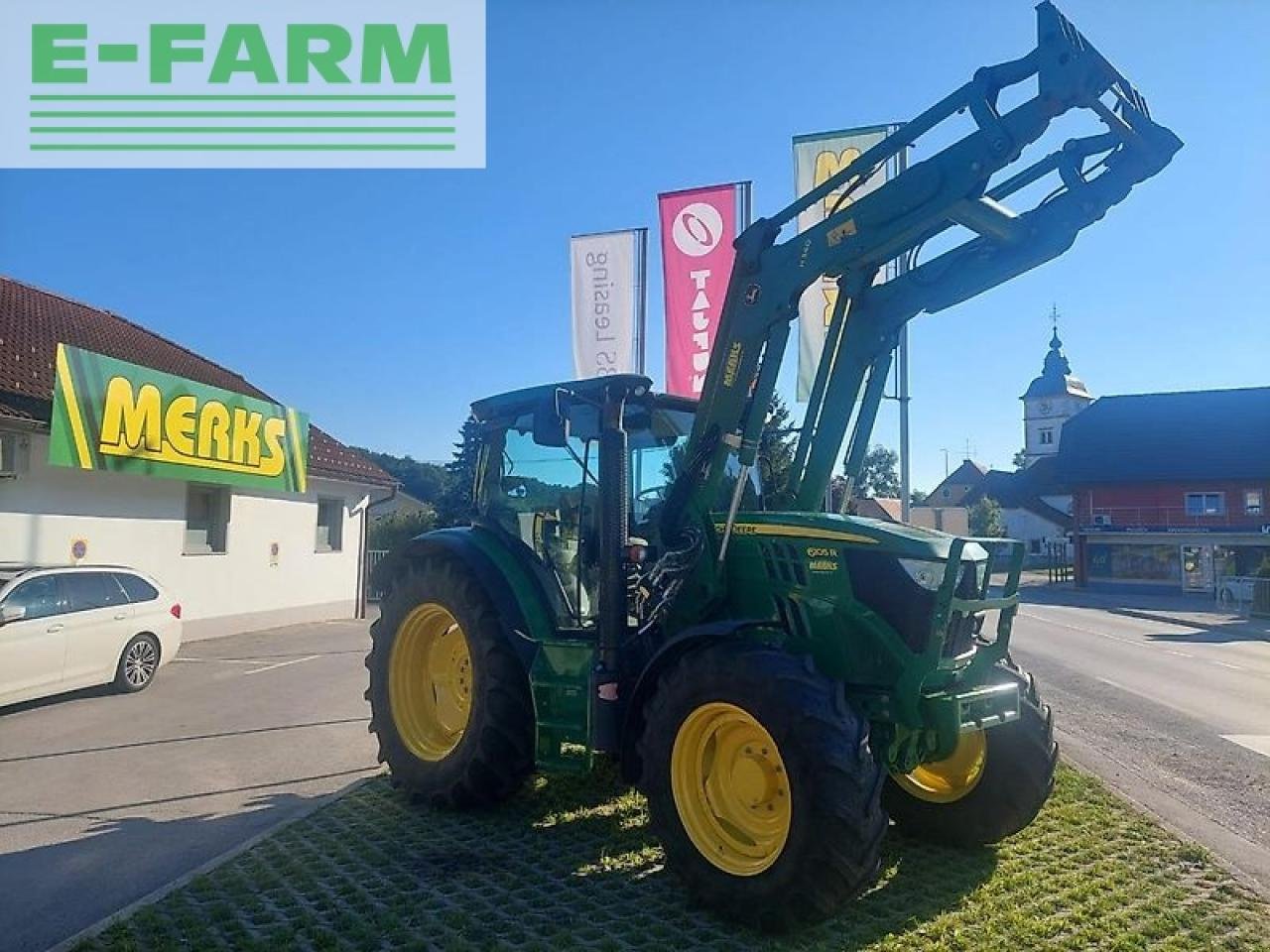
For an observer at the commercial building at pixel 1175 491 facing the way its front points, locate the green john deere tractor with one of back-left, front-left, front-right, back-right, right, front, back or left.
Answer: front

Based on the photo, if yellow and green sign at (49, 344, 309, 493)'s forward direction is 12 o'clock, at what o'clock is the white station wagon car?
The white station wagon car is roughly at 2 o'clock from the yellow and green sign.

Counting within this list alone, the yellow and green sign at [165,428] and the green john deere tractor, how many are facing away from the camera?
0

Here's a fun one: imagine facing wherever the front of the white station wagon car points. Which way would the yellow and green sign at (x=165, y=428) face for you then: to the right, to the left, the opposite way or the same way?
to the left

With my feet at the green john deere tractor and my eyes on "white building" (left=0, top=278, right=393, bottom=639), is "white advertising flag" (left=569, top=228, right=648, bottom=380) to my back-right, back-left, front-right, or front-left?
front-right

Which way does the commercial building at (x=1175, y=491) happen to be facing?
toward the camera

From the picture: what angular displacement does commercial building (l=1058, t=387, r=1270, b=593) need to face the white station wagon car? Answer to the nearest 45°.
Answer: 0° — it already faces it

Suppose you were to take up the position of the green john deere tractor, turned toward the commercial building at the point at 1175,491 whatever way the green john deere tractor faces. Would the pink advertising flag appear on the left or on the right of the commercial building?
left

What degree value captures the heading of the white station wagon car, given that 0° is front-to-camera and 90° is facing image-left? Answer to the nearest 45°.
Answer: approximately 45°

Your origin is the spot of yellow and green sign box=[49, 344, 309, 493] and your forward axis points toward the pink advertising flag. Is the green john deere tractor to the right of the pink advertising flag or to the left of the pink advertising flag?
right

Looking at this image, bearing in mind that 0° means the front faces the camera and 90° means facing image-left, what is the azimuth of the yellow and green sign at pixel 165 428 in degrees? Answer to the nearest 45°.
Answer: approximately 315°

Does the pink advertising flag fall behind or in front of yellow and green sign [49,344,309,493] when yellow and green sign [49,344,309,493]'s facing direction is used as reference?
in front
